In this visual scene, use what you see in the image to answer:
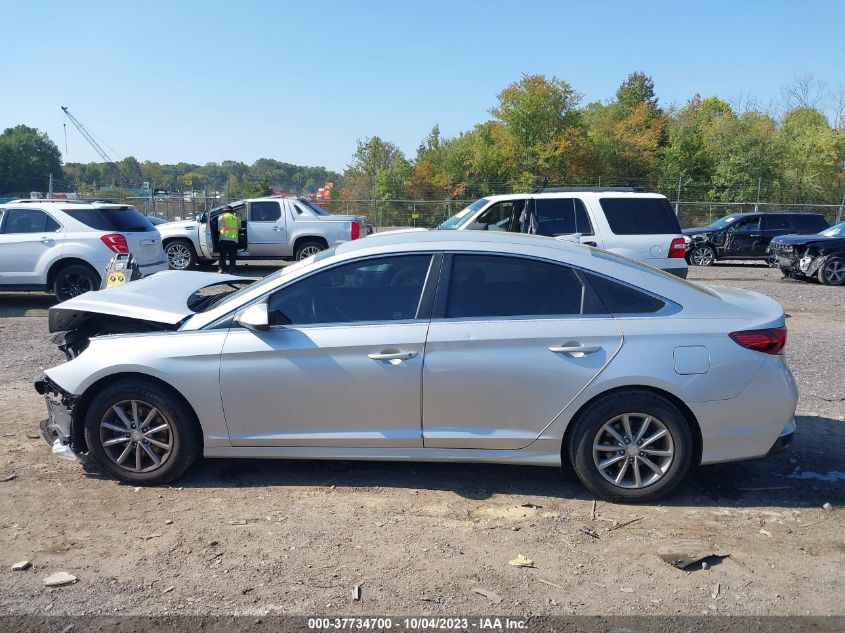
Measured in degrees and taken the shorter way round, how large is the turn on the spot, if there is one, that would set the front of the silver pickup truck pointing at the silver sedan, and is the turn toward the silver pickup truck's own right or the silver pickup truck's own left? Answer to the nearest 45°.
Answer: approximately 90° to the silver pickup truck's own left

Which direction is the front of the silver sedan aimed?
to the viewer's left

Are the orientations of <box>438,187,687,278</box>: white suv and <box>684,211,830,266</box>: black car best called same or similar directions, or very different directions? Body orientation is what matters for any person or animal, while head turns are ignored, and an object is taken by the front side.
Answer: same or similar directions

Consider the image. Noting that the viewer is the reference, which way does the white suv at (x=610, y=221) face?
facing to the left of the viewer

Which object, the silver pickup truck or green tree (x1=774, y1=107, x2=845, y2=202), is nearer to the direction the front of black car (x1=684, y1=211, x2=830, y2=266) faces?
the silver pickup truck

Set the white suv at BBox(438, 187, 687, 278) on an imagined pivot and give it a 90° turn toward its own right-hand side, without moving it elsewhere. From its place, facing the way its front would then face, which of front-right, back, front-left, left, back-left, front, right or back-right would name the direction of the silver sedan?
back

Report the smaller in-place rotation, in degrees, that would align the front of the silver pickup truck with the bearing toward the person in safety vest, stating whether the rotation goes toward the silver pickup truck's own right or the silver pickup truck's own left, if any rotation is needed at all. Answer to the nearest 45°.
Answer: approximately 45° to the silver pickup truck's own left

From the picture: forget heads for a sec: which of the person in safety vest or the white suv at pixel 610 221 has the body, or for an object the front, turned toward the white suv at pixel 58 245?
the white suv at pixel 610 221

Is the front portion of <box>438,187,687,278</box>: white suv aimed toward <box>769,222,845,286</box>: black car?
no

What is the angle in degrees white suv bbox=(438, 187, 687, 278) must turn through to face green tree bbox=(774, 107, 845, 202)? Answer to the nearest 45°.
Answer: approximately 90° to its right

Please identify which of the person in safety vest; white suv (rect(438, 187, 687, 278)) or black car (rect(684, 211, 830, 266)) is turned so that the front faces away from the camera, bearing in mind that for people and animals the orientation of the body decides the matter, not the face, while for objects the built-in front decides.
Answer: the person in safety vest

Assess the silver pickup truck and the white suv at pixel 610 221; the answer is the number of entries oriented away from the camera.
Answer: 0

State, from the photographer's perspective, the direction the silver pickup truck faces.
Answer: facing to the left of the viewer

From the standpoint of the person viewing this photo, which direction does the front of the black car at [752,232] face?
facing to the left of the viewer
